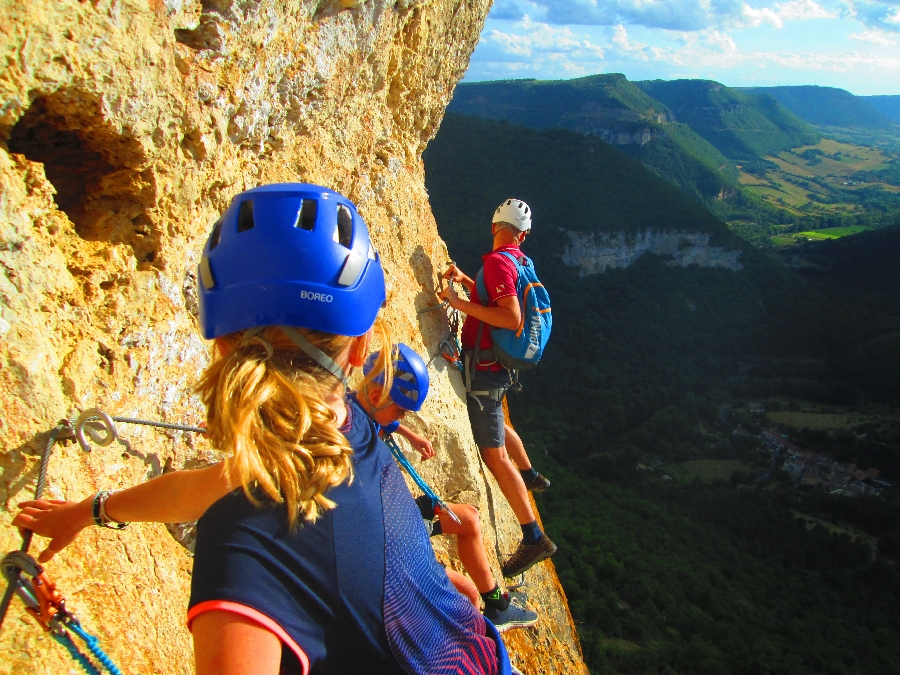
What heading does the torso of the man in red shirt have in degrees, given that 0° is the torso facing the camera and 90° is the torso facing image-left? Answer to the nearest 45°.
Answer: approximately 90°
